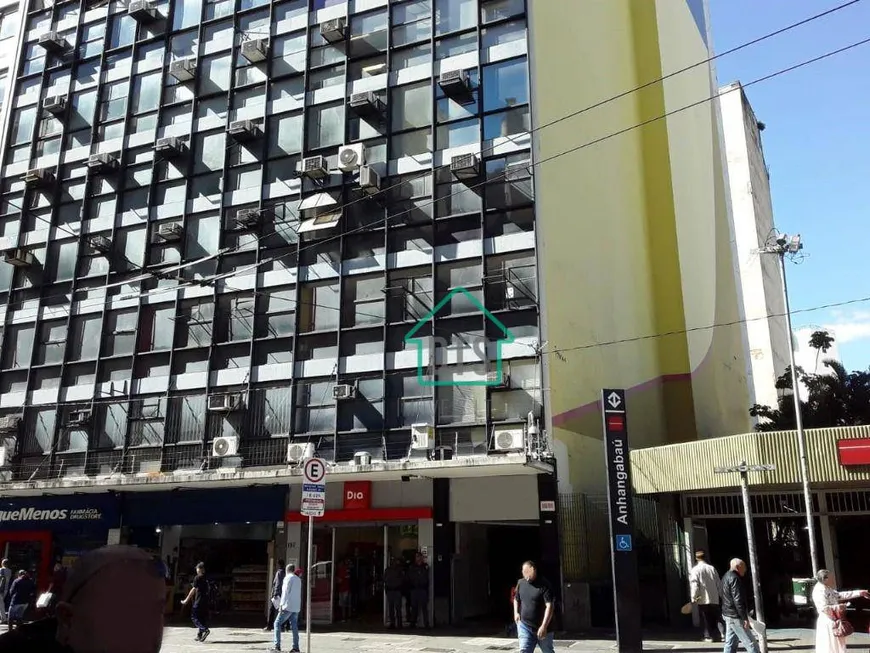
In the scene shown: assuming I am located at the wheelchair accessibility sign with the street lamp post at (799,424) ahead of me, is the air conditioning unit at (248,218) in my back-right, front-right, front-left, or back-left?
back-left

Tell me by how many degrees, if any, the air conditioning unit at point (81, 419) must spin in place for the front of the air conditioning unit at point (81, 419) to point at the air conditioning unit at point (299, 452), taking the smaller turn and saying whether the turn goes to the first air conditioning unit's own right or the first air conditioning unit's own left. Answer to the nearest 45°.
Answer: approximately 90° to the first air conditioning unit's own left

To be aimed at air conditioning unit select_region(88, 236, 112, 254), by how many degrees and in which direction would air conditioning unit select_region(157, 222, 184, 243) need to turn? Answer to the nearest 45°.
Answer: approximately 90° to its right

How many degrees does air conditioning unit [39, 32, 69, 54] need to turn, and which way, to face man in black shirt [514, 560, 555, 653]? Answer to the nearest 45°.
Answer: approximately 45° to its left

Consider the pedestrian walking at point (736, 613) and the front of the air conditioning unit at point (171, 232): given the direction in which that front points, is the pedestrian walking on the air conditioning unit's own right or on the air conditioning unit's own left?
on the air conditioning unit's own left

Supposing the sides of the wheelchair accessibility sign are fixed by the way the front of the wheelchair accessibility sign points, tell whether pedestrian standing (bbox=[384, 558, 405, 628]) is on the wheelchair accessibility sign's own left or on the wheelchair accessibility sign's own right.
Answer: on the wheelchair accessibility sign's own right
